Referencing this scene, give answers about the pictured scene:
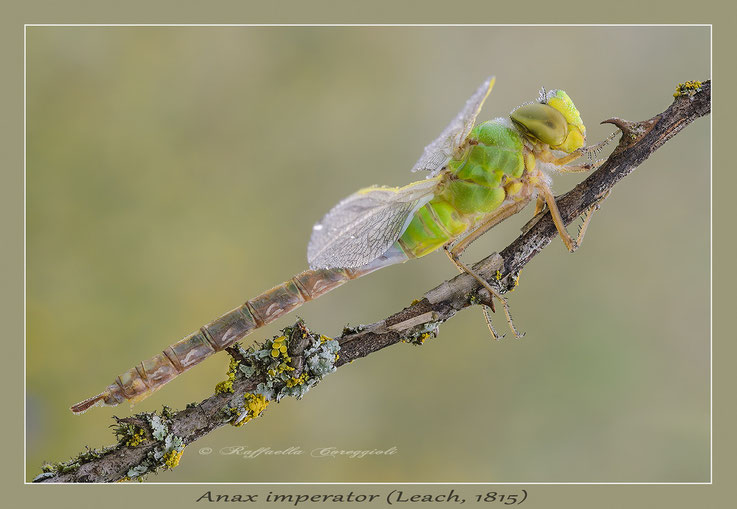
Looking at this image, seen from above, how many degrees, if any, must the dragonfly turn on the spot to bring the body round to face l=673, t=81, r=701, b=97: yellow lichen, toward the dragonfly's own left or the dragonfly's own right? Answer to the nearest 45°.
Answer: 0° — it already faces it

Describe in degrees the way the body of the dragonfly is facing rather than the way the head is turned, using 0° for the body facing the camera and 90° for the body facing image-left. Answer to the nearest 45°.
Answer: approximately 270°

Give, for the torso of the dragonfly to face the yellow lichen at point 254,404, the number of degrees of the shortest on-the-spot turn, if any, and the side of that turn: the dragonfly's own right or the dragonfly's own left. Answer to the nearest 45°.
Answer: approximately 180°

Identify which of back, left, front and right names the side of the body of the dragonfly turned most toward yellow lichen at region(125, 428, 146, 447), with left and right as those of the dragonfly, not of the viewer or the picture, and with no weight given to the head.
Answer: back

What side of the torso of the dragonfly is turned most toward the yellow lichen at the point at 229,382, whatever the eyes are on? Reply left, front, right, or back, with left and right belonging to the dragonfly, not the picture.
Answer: back

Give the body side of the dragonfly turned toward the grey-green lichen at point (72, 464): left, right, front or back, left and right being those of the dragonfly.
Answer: back
